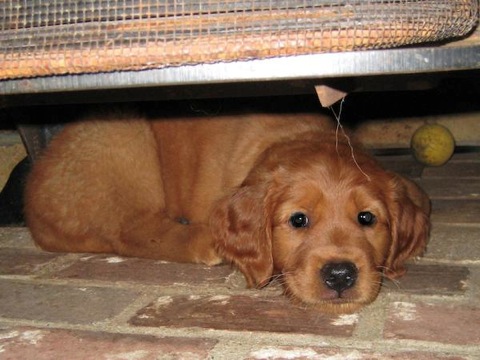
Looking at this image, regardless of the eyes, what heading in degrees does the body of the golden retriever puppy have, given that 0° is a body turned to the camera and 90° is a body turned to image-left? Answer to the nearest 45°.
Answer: approximately 315°

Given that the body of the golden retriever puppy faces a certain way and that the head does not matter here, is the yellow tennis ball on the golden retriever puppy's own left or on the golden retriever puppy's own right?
on the golden retriever puppy's own left
